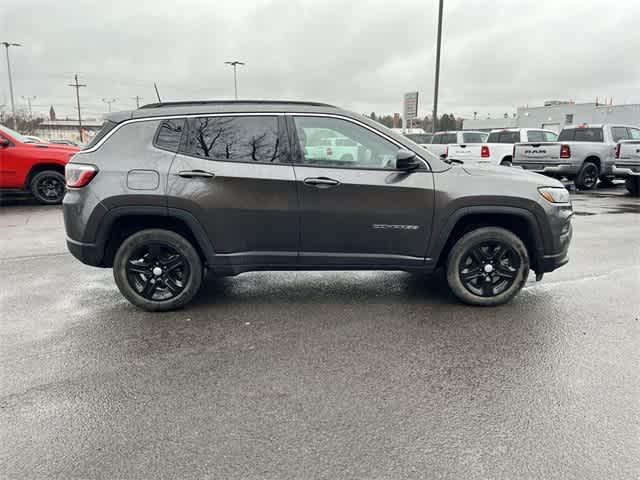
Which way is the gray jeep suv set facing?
to the viewer's right

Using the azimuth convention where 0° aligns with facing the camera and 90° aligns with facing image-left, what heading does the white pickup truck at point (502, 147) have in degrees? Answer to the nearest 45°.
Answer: approximately 225°

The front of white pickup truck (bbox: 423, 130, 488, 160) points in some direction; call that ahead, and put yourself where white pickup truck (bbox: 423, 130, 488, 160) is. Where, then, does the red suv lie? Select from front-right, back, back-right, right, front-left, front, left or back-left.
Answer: back

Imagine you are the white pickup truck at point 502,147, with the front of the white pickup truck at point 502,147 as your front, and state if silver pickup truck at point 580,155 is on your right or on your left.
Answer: on your right

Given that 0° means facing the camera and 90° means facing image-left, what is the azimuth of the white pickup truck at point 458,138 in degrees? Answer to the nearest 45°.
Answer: approximately 225°

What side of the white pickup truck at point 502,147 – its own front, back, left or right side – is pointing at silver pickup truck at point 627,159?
right

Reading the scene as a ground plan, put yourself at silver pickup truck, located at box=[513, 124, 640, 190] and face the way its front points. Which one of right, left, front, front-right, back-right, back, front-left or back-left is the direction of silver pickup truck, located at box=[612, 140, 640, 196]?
right

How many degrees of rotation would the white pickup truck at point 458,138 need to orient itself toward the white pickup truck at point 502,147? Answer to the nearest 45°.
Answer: approximately 90° to its right

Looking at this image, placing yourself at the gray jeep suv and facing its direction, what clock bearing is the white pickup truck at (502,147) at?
The white pickup truck is roughly at 10 o'clock from the gray jeep suv.
